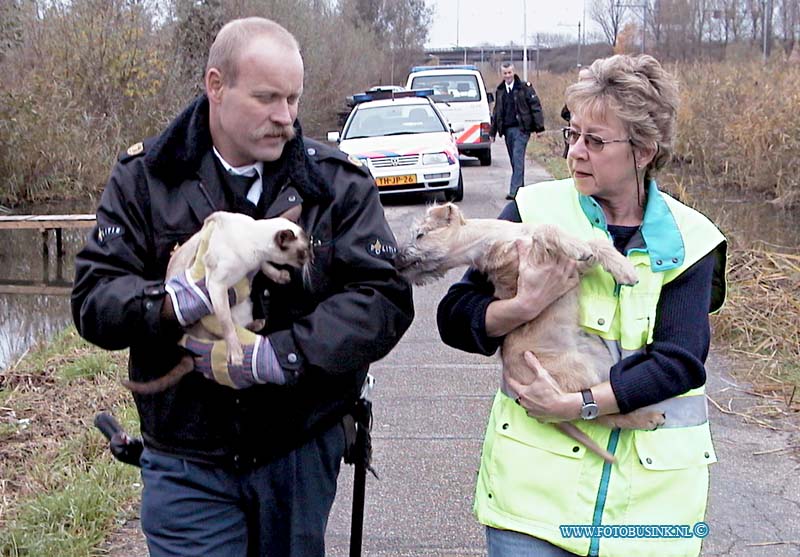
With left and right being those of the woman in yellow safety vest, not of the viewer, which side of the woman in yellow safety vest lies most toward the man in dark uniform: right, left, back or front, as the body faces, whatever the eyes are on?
right

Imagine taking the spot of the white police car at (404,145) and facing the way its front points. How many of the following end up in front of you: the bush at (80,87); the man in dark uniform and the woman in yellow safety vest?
2

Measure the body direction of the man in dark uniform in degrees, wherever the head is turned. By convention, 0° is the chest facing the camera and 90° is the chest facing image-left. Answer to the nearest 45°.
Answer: approximately 0°

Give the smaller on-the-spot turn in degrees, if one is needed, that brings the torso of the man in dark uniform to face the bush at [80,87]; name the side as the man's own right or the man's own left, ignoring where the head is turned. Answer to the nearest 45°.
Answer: approximately 180°

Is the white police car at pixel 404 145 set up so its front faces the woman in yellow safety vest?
yes

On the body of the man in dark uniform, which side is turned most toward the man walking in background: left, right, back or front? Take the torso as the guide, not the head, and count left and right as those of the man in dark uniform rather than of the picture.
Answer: back

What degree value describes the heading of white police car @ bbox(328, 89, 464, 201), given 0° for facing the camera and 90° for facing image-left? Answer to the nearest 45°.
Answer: approximately 0°

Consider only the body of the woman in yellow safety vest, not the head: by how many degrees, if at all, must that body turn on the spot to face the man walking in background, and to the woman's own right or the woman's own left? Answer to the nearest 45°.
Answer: approximately 180°
